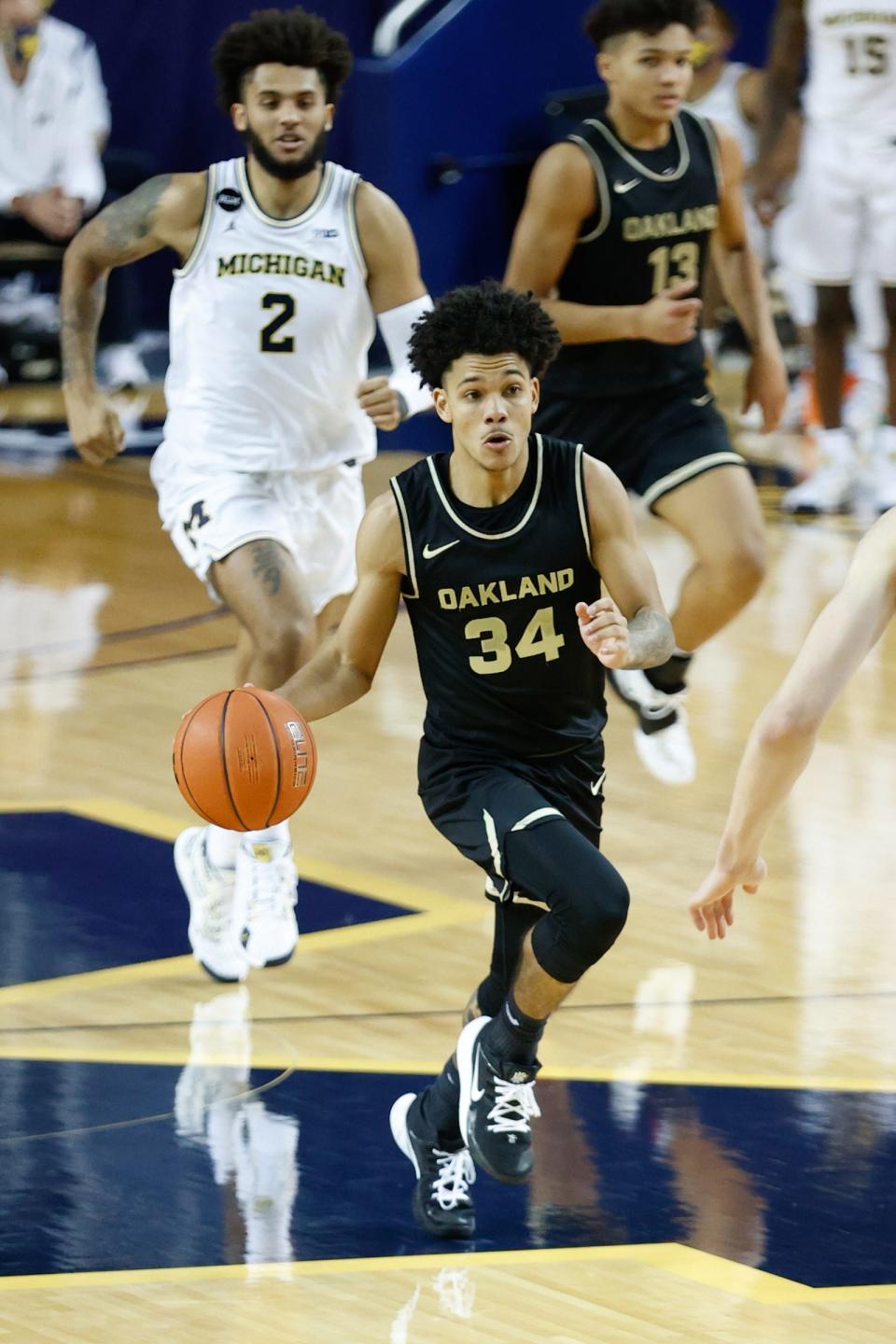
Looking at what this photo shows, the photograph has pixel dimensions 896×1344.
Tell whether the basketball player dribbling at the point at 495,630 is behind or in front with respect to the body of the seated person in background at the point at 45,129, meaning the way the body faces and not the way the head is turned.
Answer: in front

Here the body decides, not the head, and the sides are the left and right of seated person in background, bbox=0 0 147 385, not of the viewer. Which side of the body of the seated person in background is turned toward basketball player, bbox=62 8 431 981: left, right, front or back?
front

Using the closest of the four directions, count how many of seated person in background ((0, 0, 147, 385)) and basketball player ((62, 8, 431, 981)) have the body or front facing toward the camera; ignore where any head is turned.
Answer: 2

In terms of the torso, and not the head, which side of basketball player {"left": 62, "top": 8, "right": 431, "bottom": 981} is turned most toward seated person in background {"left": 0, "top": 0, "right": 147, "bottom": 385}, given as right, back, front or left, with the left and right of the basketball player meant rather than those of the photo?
back

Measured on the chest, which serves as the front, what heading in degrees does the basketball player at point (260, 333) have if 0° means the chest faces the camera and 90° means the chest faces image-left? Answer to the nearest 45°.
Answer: approximately 0°
